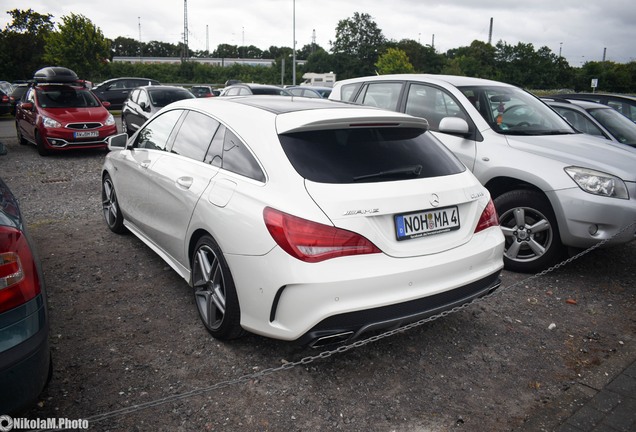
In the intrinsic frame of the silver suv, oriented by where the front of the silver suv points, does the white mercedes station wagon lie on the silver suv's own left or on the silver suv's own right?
on the silver suv's own right

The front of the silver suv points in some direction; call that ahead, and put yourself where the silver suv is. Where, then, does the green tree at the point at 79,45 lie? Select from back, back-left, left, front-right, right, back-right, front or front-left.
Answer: back

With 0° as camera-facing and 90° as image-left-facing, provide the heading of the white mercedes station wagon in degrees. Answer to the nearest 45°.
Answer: approximately 135°

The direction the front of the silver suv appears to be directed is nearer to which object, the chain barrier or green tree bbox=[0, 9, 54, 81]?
the chain barrier

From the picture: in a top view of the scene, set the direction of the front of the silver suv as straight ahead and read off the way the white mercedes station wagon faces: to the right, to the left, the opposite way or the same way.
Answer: the opposite way

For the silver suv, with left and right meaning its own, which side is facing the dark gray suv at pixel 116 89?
back

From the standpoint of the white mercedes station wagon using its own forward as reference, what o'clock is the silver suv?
The silver suv is roughly at 3 o'clock from the white mercedes station wagon.

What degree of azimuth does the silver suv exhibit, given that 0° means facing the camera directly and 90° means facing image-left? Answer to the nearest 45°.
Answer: approximately 315°
